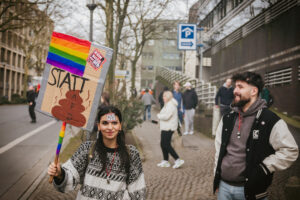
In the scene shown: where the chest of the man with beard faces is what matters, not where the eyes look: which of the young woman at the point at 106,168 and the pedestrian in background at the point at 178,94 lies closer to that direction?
the young woman

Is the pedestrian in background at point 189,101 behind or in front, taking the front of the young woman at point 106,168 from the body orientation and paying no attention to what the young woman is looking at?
behind

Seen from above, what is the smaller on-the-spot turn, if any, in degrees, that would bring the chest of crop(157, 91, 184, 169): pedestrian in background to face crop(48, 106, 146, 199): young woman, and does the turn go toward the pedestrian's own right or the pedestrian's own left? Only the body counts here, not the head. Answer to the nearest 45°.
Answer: approximately 90° to the pedestrian's own left

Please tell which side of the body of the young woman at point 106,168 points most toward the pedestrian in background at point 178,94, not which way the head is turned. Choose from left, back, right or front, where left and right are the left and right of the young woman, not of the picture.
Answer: back

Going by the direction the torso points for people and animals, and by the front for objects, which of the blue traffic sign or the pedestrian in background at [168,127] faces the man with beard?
the blue traffic sign

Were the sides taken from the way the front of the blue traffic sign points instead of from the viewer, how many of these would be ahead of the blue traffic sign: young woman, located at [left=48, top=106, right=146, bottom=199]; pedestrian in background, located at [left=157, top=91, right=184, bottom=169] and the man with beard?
3

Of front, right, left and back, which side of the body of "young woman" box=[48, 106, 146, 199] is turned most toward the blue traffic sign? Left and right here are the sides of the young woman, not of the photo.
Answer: back

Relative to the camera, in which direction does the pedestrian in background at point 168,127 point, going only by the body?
to the viewer's left

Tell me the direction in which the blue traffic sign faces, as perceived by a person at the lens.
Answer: facing the viewer

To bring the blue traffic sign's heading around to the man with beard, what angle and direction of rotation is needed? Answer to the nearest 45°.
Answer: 0° — it already faces them

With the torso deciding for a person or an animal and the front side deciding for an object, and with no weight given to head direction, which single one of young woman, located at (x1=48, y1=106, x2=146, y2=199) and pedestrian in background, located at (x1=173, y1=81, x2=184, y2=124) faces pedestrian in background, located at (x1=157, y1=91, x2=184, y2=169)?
pedestrian in background, located at (x1=173, y1=81, x2=184, y2=124)

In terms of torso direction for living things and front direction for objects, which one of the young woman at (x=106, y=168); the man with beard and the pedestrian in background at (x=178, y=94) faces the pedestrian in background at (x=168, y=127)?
the pedestrian in background at (x=178, y=94)

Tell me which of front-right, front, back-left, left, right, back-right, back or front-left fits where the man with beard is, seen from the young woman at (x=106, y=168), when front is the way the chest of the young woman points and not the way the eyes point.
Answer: left

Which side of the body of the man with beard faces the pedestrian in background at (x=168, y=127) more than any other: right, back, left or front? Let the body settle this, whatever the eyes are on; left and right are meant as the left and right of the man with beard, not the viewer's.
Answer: right

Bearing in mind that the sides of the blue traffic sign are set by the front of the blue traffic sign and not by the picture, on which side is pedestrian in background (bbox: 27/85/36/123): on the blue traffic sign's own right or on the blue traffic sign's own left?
on the blue traffic sign's own right

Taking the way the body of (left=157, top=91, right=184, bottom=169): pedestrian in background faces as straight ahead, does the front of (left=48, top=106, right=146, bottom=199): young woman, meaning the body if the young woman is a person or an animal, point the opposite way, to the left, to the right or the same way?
to the left
